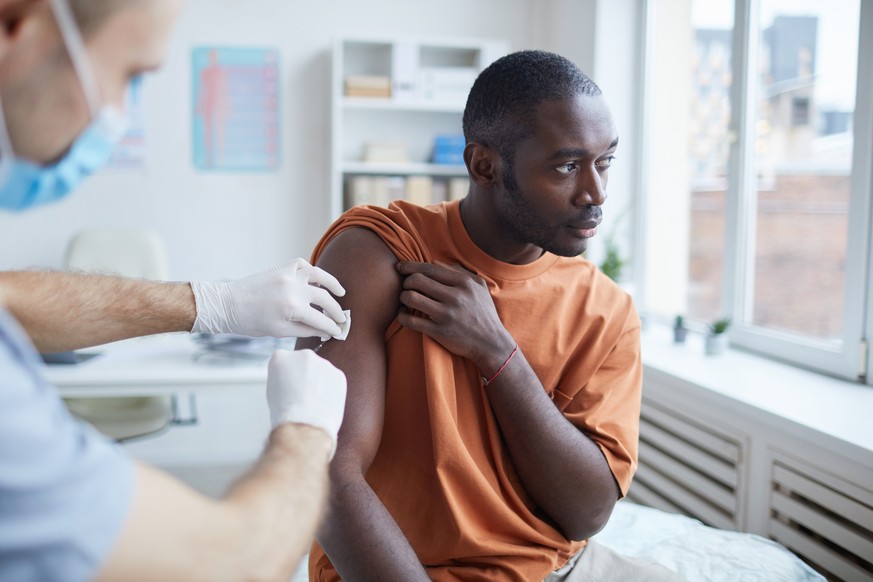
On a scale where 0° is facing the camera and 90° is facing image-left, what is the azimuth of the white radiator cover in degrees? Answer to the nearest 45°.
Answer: approximately 45°

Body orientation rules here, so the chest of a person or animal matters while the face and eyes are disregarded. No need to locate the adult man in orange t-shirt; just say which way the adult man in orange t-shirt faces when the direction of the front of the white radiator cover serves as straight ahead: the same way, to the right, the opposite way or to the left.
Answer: to the left

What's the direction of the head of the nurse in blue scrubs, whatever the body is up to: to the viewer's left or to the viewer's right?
to the viewer's right

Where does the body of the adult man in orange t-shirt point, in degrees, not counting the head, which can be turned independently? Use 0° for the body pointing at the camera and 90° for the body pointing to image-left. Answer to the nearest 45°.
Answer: approximately 315°

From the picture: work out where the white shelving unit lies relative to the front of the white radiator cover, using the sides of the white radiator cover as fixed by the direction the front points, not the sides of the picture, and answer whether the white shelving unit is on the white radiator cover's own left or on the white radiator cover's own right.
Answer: on the white radiator cover's own right

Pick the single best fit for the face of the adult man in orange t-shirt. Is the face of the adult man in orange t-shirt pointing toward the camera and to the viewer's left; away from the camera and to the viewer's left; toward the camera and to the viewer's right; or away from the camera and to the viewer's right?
toward the camera and to the viewer's right

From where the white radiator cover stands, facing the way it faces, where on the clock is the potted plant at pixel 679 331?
The potted plant is roughly at 4 o'clock from the white radiator cover.

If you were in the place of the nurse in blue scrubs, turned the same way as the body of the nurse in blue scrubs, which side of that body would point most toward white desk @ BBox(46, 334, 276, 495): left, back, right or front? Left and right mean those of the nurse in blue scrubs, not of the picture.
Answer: left

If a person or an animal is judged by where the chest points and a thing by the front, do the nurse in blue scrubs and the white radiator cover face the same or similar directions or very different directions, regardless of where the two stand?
very different directions
